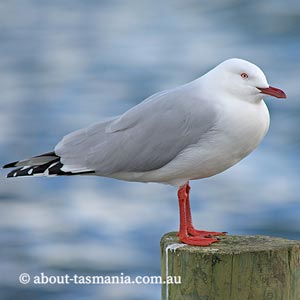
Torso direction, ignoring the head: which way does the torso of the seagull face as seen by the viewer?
to the viewer's right
